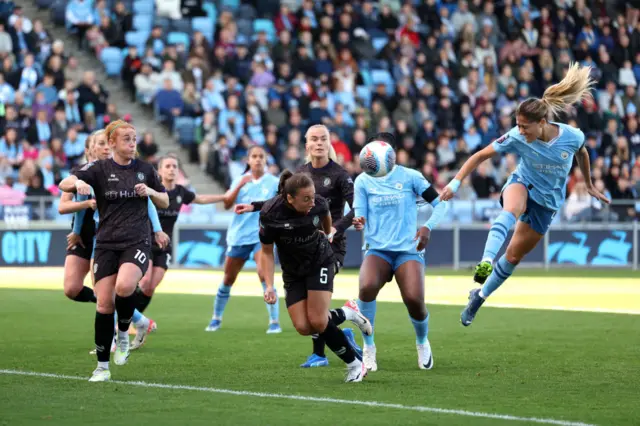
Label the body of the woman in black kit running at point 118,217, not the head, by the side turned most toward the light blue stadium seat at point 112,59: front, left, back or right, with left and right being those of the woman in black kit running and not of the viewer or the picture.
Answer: back

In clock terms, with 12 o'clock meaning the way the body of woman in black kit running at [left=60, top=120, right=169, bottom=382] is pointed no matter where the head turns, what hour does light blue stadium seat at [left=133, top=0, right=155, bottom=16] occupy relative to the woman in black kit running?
The light blue stadium seat is roughly at 6 o'clock from the woman in black kit running.

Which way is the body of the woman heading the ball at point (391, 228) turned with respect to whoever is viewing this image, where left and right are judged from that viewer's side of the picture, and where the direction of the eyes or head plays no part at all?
facing the viewer

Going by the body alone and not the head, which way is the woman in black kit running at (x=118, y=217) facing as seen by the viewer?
toward the camera

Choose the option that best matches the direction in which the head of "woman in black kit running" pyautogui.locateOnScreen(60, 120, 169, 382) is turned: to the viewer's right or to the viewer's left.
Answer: to the viewer's right

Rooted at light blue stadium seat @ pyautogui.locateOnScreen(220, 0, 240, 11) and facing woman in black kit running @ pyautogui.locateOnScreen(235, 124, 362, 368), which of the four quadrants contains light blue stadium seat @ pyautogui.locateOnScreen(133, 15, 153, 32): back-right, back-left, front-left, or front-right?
front-right

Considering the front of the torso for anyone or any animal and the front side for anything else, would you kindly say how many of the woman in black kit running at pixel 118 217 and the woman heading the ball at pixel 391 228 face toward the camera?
2

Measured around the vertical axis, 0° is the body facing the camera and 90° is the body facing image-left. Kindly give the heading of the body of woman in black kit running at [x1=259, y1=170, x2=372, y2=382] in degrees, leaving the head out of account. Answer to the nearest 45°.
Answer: approximately 315°

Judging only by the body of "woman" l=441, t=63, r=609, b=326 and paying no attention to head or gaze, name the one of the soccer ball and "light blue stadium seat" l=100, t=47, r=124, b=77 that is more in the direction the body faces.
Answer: the soccer ball

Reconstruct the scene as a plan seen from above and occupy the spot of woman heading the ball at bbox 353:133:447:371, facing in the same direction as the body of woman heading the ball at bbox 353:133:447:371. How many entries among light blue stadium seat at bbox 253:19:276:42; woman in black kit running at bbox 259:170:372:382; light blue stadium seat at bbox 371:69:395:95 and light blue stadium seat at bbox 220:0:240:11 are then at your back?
3

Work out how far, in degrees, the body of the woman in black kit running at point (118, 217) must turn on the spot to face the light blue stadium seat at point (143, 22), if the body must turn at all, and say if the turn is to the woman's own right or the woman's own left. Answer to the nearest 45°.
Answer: approximately 180°

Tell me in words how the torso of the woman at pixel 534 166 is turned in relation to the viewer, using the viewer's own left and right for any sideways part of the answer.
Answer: facing the viewer and to the left of the viewer

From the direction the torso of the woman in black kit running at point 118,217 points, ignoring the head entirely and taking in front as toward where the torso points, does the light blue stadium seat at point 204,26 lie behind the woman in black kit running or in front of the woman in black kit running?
behind

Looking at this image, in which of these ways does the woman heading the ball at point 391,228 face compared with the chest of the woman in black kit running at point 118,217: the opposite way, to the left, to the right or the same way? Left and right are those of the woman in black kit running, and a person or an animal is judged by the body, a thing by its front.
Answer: the same way

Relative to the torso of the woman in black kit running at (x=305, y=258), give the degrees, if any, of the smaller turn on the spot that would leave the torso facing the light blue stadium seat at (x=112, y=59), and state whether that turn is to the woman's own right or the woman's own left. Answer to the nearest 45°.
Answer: approximately 135° to the woman's own left
